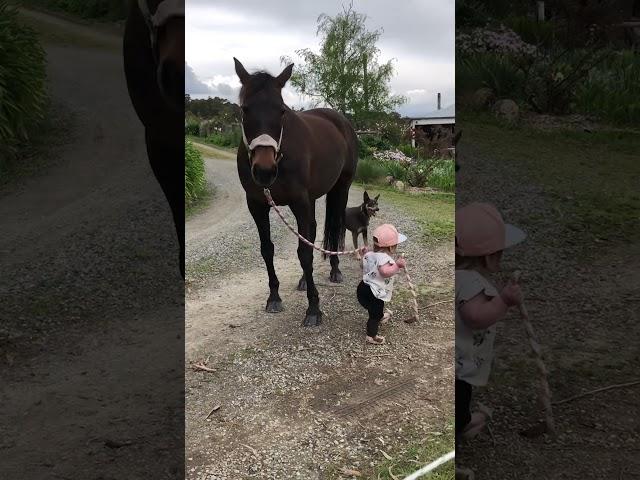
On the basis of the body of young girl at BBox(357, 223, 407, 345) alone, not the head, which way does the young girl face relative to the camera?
to the viewer's right
